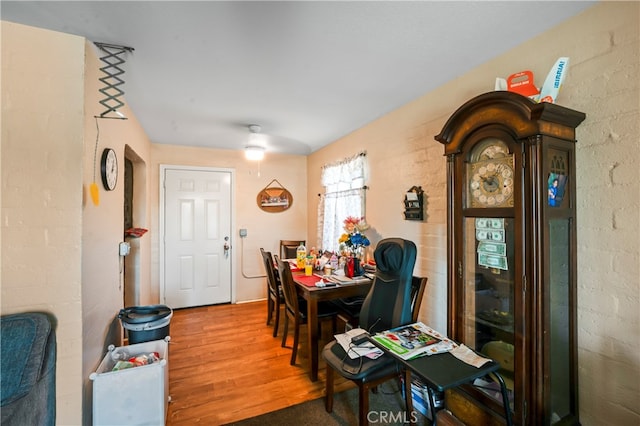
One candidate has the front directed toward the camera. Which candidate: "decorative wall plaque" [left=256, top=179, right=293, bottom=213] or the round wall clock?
the decorative wall plaque

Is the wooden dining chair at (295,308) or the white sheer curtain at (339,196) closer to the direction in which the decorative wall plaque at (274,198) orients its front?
the wooden dining chair

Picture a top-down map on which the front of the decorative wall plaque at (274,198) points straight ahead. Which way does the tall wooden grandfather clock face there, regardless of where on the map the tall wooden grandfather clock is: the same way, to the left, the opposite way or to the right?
to the right

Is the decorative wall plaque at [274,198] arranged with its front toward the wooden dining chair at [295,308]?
yes

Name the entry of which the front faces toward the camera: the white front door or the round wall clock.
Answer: the white front door

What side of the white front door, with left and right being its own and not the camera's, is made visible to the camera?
front

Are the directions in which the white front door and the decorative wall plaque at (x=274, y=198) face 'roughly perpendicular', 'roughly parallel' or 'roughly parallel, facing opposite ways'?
roughly parallel

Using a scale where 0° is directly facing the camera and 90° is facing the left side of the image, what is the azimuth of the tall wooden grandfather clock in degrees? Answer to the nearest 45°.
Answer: approximately 45°

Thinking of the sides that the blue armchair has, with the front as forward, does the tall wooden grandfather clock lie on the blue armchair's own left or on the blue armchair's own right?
on the blue armchair's own left

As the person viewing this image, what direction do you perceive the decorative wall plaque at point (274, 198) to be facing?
facing the viewer

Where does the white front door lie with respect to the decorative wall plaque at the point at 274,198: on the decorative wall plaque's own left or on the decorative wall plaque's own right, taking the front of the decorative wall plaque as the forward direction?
on the decorative wall plaque's own right

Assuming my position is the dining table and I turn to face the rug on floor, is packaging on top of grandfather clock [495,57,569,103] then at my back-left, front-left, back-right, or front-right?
front-left

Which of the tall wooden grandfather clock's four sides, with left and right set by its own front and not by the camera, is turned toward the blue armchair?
front

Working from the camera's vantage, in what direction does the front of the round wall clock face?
facing to the right of the viewer
